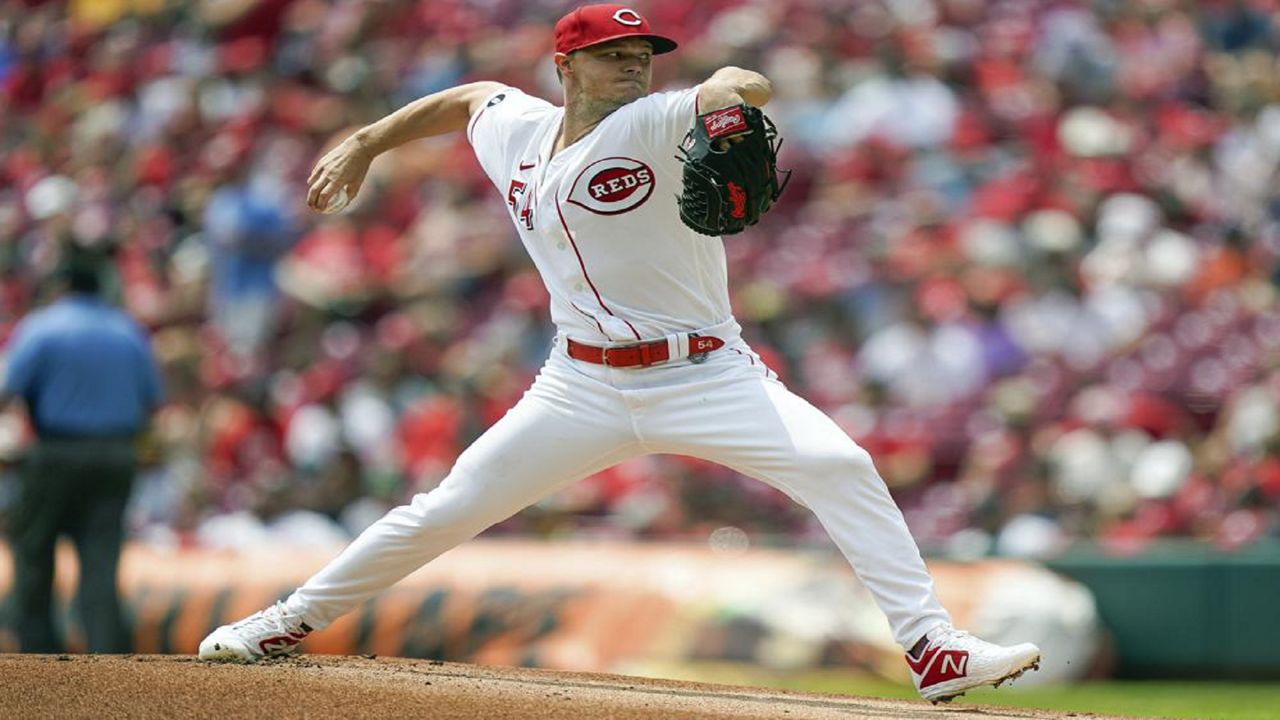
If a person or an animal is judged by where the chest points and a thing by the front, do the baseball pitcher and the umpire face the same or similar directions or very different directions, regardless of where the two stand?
very different directions

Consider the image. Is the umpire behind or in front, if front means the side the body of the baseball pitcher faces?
behind

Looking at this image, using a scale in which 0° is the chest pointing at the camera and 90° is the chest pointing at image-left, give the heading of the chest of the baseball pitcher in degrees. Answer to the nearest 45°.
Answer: approximately 0°

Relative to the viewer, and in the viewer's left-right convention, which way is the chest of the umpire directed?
facing away from the viewer

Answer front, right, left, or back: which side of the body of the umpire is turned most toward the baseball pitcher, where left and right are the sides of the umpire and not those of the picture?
back

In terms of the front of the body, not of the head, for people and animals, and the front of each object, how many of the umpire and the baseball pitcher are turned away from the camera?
1

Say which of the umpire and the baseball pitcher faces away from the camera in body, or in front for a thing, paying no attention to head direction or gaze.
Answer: the umpire
